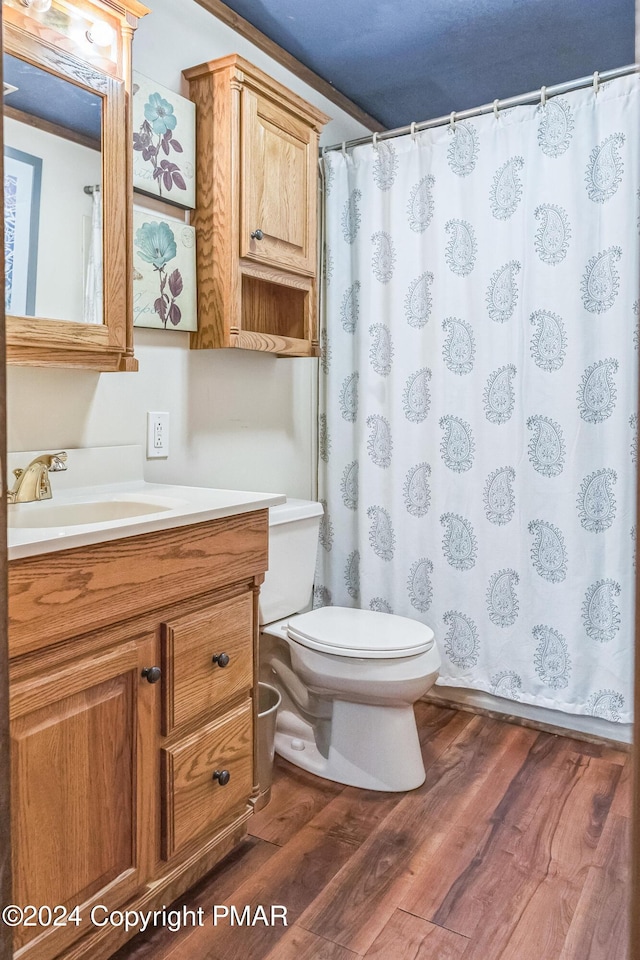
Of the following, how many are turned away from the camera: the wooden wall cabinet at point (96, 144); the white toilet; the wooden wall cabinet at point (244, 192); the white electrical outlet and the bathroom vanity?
0

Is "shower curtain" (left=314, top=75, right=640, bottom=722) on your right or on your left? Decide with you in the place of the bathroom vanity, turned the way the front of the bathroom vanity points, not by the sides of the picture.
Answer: on your left

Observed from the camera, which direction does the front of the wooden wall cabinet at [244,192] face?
facing the viewer and to the right of the viewer

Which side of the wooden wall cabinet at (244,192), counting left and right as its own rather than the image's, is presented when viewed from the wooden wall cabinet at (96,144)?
right

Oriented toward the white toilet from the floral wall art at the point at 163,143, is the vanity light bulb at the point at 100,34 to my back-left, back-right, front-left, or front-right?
back-right

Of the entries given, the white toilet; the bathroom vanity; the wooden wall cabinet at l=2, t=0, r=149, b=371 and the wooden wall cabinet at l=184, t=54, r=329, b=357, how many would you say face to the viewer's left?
0

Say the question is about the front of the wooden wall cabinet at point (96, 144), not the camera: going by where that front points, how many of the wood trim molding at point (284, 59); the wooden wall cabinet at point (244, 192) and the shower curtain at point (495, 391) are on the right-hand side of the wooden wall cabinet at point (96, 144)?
0

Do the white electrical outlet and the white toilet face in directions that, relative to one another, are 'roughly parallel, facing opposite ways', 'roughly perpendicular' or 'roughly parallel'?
roughly parallel

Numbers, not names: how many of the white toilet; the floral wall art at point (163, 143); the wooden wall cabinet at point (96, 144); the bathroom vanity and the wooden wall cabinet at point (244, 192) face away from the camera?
0
